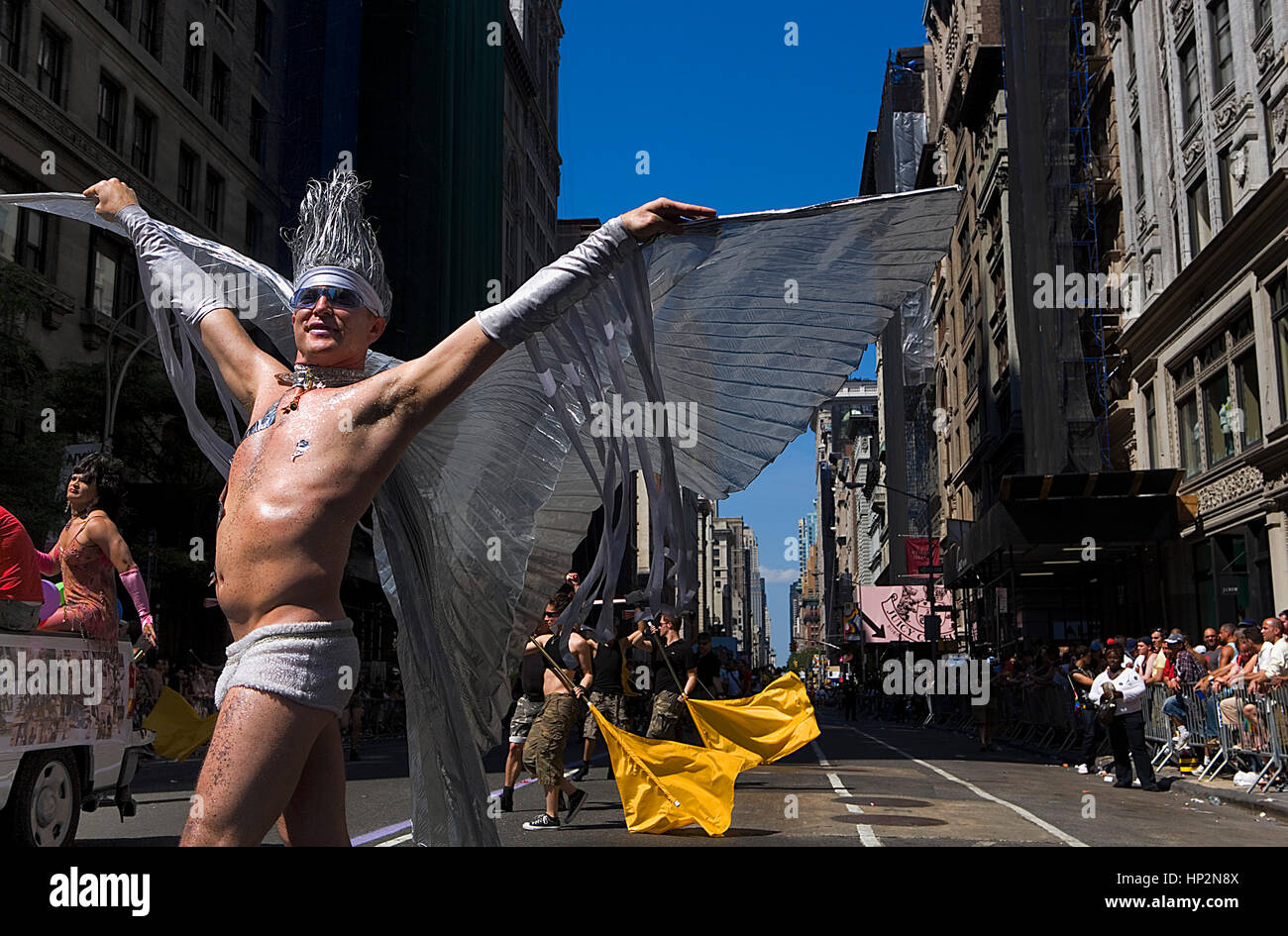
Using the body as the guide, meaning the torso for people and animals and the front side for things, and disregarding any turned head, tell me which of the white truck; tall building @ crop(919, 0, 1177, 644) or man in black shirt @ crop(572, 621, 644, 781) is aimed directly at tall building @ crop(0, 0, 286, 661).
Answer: tall building @ crop(919, 0, 1177, 644)

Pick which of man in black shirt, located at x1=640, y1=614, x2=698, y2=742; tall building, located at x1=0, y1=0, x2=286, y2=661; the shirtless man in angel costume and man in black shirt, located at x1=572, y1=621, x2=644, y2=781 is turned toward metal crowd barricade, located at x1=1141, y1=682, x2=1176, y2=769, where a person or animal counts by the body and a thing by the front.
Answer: the tall building

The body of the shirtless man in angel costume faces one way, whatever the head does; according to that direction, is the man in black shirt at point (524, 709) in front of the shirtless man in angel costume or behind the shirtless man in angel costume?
behind

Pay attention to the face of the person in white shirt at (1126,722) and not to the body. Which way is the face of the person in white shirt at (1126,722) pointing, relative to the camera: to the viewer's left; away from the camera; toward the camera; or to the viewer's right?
toward the camera

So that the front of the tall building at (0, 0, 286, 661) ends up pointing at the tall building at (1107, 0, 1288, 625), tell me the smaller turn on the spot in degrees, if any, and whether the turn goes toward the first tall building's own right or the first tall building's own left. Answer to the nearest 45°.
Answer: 0° — it already faces it

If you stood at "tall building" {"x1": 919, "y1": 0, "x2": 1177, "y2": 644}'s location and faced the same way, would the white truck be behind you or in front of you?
in front

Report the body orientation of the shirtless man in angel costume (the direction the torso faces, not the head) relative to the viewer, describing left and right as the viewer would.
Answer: facing the viewer and to the left of the viewer

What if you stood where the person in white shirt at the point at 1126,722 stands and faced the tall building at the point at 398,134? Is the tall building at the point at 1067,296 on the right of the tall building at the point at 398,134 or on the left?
right

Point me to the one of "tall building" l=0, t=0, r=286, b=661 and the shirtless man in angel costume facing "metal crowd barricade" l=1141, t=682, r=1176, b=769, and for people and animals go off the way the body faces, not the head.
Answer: the tall building

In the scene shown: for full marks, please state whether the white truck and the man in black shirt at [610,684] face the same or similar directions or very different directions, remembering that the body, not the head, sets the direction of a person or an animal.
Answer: same or similar directions

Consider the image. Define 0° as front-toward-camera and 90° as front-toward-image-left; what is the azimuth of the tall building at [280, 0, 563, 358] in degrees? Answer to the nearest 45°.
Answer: approximately 315°

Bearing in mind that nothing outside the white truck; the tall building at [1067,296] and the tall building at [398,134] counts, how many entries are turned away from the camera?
0

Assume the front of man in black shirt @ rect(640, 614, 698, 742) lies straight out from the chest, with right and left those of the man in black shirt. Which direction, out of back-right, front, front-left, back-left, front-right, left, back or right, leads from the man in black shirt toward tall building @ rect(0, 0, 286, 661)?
right

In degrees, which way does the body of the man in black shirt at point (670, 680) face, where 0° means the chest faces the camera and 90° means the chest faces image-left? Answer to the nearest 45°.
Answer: approximately 45°

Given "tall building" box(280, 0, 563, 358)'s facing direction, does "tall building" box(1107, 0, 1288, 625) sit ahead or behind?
ahead

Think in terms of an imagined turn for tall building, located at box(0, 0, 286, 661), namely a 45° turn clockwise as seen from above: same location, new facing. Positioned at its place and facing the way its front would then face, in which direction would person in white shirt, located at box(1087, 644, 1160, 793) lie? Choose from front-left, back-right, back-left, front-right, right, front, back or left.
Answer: front-left

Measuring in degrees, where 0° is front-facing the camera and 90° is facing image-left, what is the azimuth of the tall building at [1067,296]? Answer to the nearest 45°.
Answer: approximately 45°

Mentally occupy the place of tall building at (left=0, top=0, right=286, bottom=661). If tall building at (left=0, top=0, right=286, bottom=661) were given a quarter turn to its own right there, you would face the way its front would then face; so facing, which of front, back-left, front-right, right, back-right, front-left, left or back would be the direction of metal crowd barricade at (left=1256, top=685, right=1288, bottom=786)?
left
